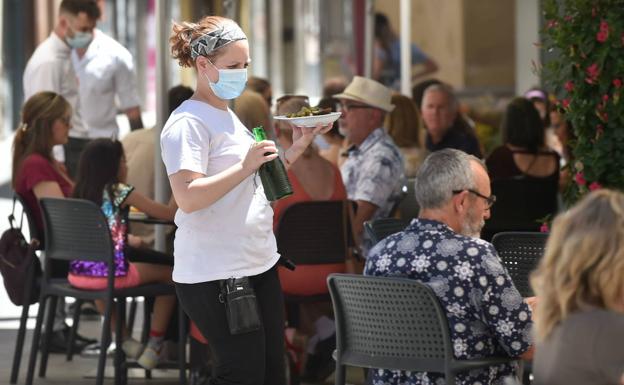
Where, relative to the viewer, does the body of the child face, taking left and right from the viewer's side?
facing away from the viewer and to the right of the viewer

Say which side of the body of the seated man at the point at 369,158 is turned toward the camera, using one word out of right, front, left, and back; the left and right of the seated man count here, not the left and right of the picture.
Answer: left

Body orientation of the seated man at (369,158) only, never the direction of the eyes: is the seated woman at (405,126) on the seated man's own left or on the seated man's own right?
on the seated man's own right

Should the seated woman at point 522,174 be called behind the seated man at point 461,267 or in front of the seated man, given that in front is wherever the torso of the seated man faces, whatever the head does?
in front

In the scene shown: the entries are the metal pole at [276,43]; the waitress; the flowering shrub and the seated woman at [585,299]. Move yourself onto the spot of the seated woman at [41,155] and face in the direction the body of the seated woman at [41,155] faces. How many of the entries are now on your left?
1

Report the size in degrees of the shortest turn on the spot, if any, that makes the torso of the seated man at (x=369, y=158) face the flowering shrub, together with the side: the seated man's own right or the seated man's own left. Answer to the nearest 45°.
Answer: approximately 135° to the seated man's own left

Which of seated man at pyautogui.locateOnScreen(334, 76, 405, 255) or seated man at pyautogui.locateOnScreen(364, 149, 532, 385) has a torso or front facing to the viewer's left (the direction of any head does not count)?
seated man at pyautogui.locateOnScreen(334, 76, 405, 255)

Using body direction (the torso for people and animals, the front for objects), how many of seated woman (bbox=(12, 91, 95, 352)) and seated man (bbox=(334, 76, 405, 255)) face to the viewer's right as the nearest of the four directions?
1

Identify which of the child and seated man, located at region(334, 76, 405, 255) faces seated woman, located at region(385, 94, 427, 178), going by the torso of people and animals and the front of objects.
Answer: the child

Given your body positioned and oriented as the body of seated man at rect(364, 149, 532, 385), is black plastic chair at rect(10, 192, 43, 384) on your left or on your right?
on your left

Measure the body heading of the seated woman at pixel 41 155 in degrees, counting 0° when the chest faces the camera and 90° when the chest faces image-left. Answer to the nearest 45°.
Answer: approximately 270°
